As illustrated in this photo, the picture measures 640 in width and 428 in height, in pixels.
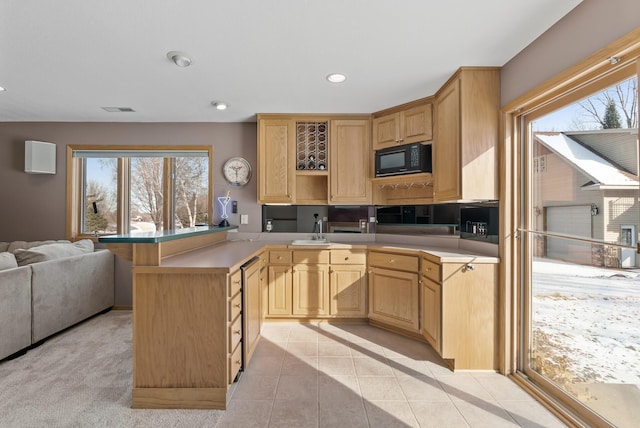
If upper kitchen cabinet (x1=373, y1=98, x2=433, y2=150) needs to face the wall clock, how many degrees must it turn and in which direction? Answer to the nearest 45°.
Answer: approximately 45° to its right

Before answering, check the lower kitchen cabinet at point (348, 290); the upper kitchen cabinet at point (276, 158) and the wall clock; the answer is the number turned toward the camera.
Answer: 3

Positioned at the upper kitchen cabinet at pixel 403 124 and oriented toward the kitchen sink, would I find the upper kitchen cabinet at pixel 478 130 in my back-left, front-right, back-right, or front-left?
back-left

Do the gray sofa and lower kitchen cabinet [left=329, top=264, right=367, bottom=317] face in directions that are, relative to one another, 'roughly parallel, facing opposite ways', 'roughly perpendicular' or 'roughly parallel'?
roughly perpendicular
